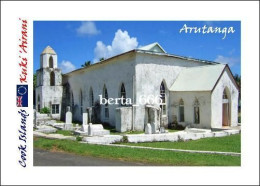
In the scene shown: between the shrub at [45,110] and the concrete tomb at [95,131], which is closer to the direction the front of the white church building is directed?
the concrete tomb

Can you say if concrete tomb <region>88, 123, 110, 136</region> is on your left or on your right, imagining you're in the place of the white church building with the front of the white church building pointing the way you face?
on your right

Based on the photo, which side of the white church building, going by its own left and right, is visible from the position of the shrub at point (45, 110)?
back

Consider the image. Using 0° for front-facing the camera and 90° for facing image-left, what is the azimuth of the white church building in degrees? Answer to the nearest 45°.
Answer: approximately 315°
